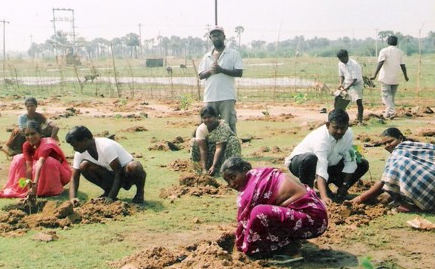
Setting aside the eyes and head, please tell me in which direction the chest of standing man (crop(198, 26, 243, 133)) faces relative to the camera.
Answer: toward the camera

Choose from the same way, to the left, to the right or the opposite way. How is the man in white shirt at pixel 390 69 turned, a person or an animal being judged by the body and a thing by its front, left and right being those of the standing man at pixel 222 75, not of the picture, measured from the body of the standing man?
the opposite way

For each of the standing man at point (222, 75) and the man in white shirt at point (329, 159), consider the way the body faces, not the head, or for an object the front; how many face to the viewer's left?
0

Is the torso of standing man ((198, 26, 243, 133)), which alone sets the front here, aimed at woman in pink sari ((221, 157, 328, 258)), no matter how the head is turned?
yes

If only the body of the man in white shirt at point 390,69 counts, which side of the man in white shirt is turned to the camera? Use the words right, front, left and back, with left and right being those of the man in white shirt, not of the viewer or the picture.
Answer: back

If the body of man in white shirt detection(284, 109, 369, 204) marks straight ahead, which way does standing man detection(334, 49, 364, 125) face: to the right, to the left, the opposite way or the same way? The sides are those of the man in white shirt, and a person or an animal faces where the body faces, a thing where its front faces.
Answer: to the right

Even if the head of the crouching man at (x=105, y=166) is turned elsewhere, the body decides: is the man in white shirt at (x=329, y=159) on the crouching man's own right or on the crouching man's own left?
on the crouching man's own left

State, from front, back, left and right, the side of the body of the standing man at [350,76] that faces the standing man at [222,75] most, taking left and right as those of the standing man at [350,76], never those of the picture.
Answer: front

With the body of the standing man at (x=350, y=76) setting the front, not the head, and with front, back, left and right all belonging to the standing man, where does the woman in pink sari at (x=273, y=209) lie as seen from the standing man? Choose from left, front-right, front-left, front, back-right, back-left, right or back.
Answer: front-left

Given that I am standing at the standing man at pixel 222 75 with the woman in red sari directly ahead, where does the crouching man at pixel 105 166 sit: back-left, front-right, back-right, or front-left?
front-left

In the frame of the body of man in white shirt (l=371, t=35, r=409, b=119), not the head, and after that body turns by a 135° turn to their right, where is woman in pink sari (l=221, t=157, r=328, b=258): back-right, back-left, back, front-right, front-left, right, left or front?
front-right

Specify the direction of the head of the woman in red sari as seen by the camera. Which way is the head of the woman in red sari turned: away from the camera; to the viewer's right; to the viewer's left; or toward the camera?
toward the camera
